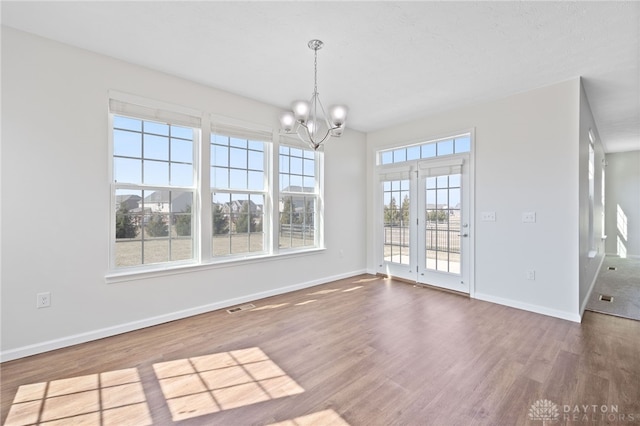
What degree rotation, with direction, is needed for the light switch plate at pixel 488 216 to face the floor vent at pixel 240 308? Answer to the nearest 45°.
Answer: approximately 45° to its right

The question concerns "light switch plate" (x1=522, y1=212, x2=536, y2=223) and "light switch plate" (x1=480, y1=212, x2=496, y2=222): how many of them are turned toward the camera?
2

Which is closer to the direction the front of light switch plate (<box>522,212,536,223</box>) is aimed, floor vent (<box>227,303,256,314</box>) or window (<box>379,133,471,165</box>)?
the floor vent

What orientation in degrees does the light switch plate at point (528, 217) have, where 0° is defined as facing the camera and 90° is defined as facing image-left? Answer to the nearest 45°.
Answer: approximately 0°

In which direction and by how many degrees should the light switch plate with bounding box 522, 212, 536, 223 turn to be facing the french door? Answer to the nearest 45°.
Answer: approximately 90° to its right

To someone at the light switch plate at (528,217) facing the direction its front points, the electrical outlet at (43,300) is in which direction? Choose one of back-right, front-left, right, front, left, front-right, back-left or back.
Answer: front-right

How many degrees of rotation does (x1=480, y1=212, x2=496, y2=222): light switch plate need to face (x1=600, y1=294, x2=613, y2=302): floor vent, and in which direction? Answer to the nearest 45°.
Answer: approximately 135° to its left
